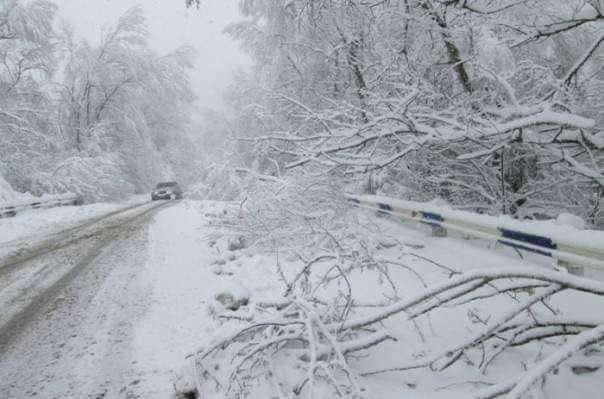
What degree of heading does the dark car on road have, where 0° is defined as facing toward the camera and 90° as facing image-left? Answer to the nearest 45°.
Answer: approximately 45°

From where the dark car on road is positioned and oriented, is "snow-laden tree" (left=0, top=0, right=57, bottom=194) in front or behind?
in front

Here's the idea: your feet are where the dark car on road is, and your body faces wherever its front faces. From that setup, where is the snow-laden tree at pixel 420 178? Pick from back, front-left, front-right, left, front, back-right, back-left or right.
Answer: front-left

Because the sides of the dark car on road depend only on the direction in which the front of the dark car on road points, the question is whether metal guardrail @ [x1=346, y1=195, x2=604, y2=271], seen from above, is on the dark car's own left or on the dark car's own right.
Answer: on the dark car's own left
